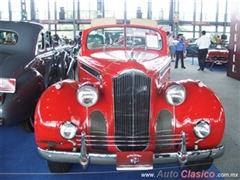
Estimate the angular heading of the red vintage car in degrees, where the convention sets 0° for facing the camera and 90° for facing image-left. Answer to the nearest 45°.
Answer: approximately 0°

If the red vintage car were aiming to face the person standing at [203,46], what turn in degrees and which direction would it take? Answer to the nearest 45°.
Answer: approximately 180°

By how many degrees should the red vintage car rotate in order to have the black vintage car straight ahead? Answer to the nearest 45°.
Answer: approximately 135° to its right
